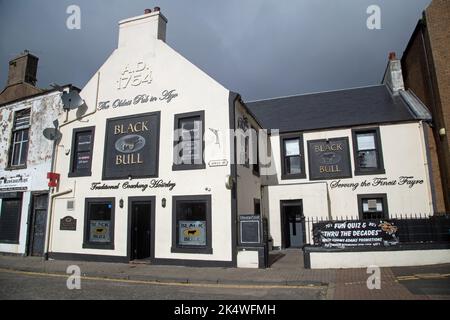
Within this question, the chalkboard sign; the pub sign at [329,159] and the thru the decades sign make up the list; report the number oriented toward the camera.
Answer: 3

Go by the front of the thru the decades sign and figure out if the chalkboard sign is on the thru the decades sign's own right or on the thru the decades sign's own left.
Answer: on the thru the decades sign's own right

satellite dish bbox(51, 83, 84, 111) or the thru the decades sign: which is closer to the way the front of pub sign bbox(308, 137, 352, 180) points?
the thru the decades sign

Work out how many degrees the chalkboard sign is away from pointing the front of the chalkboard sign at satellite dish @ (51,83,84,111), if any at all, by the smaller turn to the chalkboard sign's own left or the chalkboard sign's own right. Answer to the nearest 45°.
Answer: approximately 90° to the chalkboard sign's own right

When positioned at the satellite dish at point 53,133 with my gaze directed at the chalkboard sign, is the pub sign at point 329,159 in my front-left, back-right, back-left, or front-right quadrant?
front-left

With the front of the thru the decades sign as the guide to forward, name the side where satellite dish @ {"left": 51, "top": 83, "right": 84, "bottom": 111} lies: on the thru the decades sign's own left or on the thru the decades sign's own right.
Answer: on the thru the decades sign's own right

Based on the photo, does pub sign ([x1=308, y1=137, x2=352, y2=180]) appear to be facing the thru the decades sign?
yes

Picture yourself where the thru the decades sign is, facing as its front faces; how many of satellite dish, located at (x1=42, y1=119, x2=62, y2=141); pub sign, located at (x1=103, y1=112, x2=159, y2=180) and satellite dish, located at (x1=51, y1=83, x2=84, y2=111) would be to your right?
3

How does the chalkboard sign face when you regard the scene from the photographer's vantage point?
facing the viewer

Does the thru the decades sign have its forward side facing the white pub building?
no

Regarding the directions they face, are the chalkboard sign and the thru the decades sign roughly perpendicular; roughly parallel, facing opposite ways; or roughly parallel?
roughly parallel

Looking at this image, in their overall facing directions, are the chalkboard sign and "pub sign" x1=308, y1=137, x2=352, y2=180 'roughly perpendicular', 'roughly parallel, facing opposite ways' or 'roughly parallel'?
roughly parallel

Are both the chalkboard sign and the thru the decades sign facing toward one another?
no

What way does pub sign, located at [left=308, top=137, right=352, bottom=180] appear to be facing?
toward the camera

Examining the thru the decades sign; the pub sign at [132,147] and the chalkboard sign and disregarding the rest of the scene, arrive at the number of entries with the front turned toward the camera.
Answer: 3

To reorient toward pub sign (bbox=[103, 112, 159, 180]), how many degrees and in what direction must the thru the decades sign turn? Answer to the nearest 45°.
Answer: approximately 90° to its right

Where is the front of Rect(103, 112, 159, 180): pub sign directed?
toward the camera

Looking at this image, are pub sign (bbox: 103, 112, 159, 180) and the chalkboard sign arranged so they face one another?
no

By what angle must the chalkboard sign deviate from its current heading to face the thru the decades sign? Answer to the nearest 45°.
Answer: approximately 90° to its left
